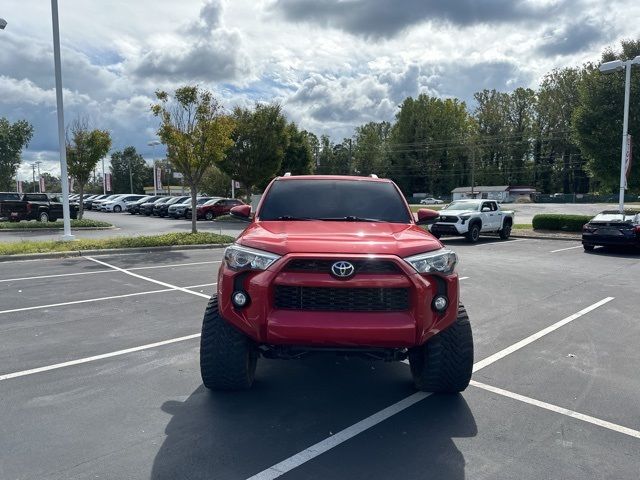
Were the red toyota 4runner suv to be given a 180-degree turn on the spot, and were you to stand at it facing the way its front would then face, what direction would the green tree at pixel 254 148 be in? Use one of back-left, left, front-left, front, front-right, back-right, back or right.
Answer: front

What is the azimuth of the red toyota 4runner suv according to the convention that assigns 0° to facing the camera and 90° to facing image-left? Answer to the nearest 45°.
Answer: approximately 0°

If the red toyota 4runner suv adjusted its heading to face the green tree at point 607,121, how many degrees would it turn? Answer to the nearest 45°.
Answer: approximately 135° to its left

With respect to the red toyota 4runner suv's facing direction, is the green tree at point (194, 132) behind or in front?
behind

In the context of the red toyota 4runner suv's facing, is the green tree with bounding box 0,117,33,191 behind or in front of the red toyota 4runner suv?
behind

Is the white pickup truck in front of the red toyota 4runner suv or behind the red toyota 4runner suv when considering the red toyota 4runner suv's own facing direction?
behind

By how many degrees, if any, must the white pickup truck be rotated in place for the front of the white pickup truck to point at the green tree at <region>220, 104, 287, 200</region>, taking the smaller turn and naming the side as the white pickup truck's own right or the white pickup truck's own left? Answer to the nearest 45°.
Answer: approximately 90° to the white pickup truck's own right

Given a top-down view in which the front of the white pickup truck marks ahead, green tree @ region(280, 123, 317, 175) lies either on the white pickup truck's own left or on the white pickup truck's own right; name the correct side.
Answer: on the white pickup truck's own right

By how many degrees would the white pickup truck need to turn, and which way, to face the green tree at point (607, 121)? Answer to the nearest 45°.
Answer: approximately 180°

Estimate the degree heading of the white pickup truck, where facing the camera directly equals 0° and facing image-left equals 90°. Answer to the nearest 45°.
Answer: approximately 45°

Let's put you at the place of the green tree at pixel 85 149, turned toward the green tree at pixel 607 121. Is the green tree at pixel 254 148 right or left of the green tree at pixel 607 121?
left

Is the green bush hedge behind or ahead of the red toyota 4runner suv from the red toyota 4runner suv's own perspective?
behind
